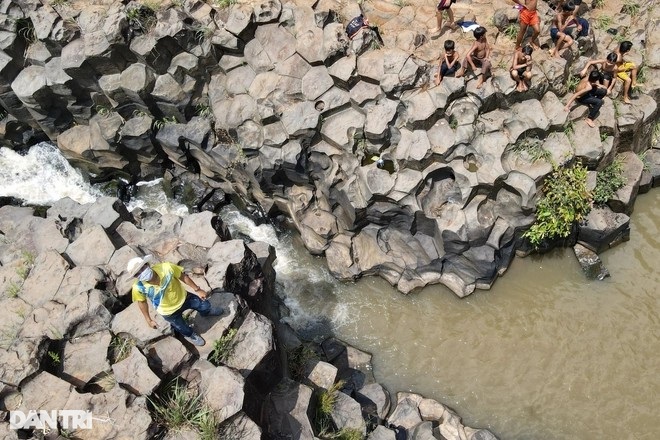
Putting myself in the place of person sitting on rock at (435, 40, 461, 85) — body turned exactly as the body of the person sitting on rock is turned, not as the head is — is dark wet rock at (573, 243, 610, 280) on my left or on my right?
on my left

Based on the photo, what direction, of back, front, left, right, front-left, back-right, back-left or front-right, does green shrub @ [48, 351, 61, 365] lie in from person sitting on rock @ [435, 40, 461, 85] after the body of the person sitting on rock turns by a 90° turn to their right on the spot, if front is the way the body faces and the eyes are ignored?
left

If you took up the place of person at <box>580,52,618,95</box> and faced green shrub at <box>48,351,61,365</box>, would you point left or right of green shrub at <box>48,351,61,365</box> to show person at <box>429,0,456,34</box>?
right

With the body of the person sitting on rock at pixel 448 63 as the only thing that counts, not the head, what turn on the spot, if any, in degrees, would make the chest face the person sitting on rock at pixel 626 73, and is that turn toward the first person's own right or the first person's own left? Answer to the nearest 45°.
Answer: approximately 135° to the first person's own left

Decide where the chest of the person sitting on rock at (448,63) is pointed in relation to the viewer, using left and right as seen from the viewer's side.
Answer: facing the viewer and to the left of the viewer
